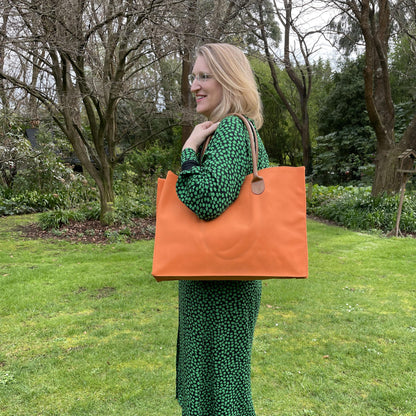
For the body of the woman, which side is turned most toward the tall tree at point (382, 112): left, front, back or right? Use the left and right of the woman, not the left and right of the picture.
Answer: right

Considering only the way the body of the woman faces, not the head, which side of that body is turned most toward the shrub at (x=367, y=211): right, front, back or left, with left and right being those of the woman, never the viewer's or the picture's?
right

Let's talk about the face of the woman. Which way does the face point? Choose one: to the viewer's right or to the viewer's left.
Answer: to the viewer's left

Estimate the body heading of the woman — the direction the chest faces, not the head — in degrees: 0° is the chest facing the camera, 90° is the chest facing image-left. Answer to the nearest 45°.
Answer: approximately 90°

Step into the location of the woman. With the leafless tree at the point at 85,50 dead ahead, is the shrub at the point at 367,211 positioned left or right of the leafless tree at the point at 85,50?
right
